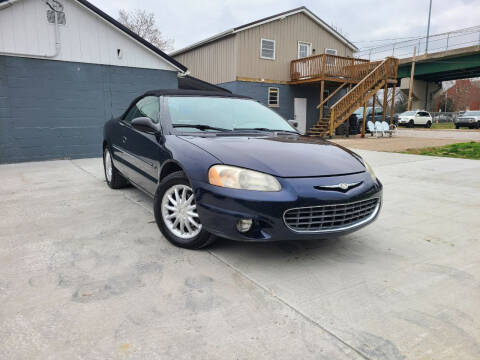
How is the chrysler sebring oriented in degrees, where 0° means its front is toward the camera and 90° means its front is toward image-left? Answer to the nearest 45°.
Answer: approximately 315°

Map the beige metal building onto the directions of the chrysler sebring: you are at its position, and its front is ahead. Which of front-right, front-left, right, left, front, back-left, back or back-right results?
back-left

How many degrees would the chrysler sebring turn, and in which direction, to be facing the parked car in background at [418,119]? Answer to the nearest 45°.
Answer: approximately 90° to its left

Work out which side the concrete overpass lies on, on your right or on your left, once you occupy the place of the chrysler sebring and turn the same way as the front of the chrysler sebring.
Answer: on your left

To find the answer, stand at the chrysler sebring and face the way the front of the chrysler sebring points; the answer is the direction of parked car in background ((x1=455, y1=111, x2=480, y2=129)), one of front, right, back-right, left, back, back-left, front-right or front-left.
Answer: left

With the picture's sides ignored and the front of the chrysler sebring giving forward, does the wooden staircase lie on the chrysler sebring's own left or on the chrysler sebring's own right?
on the chrysler sebring's own left

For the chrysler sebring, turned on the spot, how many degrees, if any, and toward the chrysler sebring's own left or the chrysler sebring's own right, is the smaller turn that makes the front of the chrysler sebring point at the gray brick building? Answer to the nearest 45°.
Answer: approximately 180°
